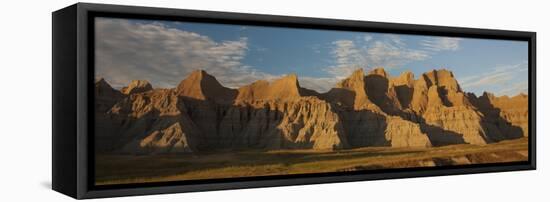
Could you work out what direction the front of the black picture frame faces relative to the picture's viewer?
facing the viewer and to the right of the viewer
